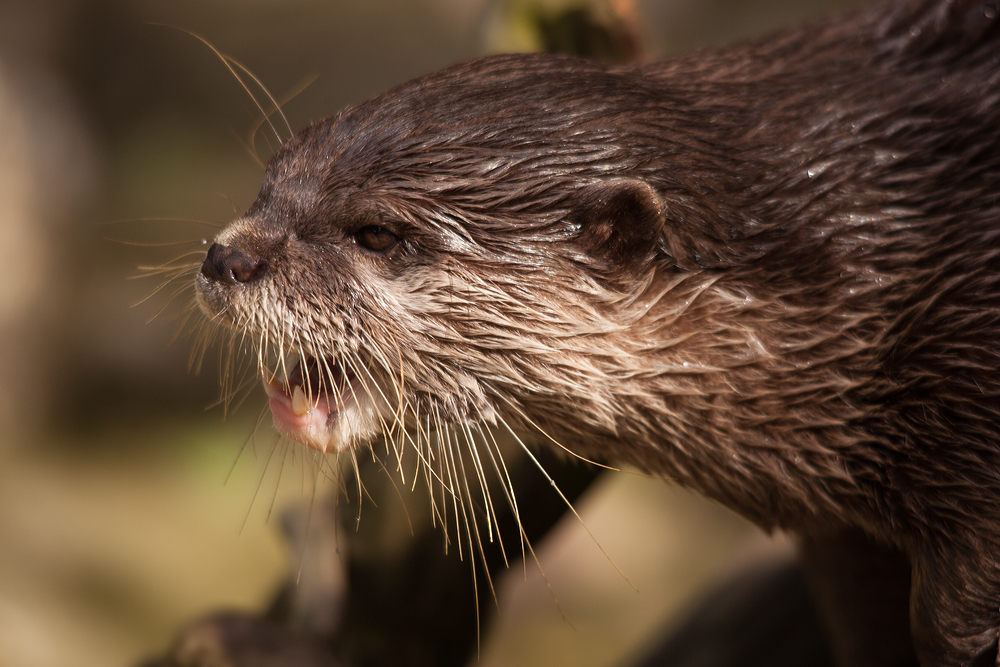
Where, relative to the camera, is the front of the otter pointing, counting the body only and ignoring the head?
to the viewer's left
